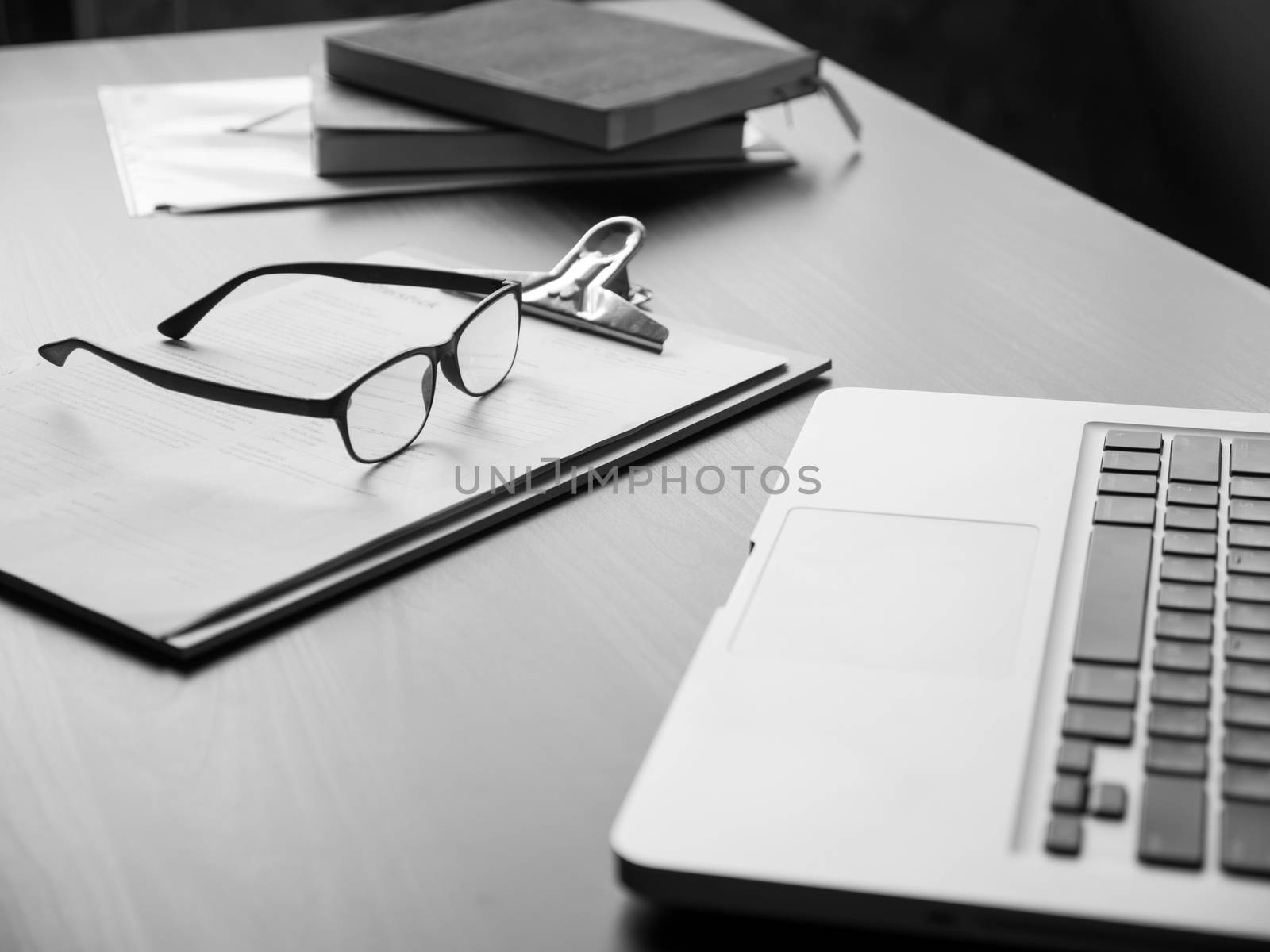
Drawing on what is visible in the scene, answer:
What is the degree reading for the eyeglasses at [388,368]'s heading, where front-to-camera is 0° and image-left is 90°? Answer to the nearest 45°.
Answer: approximately 315°

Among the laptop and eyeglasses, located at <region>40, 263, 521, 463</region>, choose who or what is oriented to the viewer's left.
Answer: the laptop

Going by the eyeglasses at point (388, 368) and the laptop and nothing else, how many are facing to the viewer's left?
1

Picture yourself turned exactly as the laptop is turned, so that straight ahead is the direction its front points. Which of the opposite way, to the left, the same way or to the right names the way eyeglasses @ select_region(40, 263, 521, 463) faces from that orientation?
the opposite way

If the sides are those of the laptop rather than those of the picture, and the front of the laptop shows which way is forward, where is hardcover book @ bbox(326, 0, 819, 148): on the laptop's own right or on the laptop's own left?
on the laptop's own right

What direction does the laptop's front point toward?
to the viewer's left
